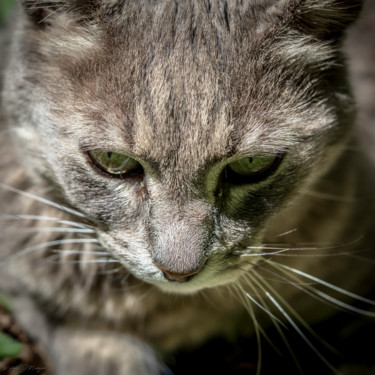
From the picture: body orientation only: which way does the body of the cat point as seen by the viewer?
toward the camera
